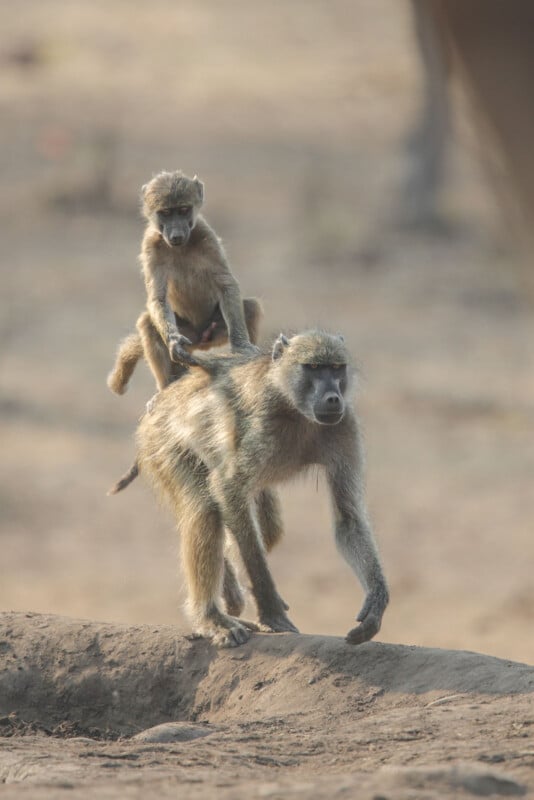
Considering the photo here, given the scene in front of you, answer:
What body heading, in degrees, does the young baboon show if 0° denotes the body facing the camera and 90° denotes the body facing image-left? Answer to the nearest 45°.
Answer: approximately 0°
